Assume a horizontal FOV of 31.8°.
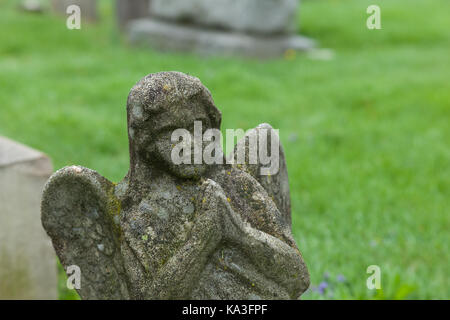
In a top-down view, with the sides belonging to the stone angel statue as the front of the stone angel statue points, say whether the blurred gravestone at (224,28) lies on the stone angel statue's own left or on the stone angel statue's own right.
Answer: on the stone angel statue's own left

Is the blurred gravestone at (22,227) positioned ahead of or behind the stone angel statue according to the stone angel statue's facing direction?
behind

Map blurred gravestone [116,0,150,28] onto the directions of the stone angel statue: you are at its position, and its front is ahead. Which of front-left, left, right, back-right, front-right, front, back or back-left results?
back-left

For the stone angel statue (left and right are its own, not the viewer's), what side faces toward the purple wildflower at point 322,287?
left

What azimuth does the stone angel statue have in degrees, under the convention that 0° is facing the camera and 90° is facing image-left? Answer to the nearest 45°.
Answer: approximately 315°

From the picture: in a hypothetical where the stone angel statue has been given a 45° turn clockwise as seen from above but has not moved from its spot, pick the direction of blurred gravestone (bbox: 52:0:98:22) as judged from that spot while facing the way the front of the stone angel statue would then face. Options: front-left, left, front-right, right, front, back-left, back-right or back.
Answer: back

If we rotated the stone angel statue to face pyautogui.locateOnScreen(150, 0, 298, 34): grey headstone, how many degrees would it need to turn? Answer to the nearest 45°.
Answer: approximately 135° to its left
